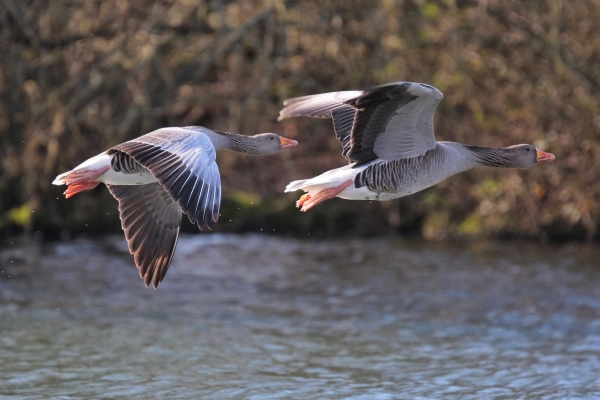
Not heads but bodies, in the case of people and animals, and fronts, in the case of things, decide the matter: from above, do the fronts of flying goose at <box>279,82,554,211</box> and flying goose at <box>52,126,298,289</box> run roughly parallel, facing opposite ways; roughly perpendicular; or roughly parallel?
roughly parallel

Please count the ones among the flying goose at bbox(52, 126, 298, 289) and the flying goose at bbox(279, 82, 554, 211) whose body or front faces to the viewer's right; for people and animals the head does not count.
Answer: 2

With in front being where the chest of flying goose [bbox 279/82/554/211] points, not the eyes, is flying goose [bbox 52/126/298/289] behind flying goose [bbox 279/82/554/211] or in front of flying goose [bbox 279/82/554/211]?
behind

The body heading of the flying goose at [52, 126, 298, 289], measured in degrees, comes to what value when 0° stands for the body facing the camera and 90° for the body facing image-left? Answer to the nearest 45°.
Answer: approximately 270°

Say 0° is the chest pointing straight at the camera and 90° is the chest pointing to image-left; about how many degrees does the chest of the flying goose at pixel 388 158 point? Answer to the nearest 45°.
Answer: approximately 270°

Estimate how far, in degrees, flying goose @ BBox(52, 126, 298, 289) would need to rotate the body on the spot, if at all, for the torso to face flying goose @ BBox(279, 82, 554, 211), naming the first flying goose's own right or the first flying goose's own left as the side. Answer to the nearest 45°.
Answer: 0° — it already faces it
